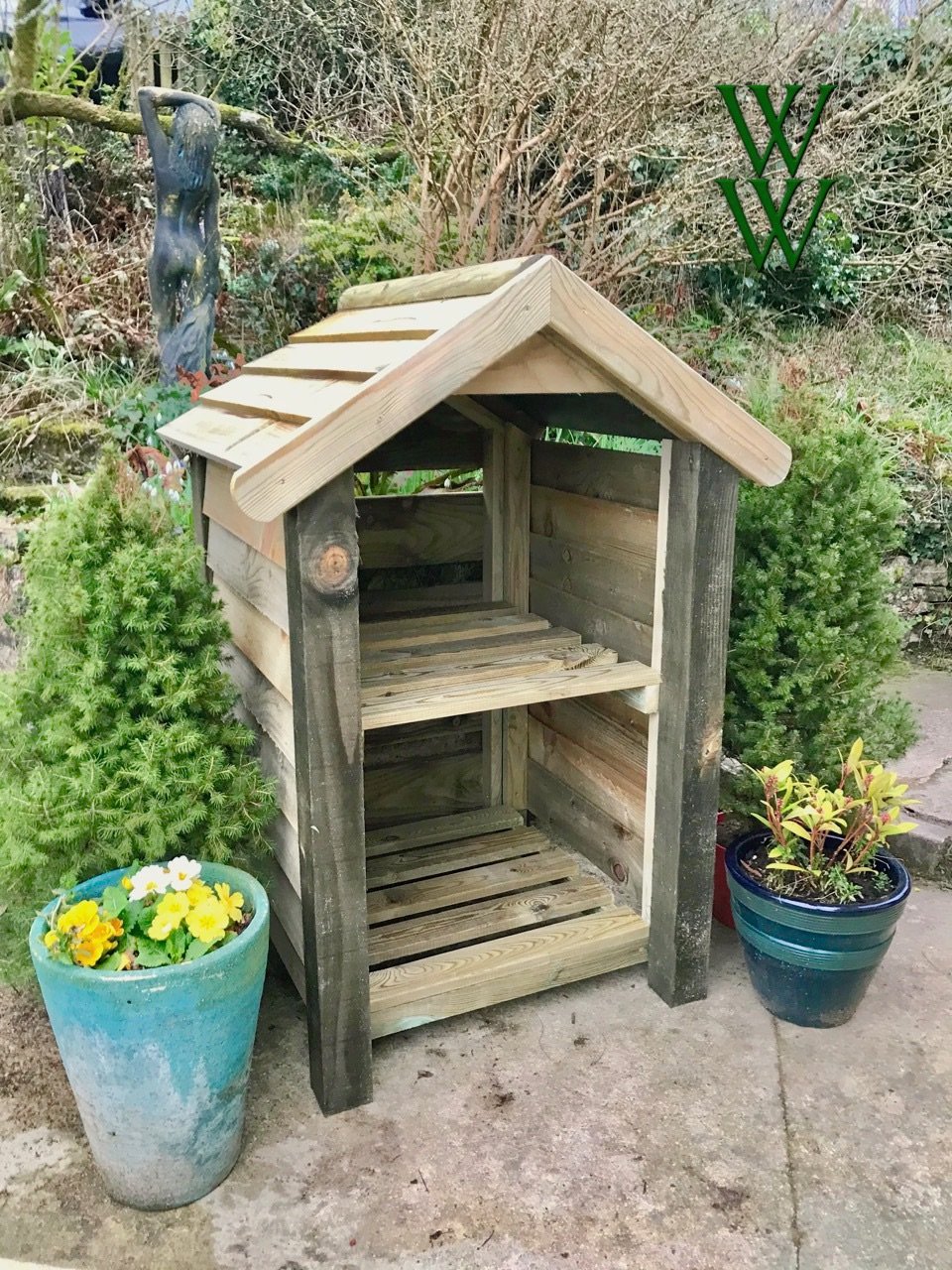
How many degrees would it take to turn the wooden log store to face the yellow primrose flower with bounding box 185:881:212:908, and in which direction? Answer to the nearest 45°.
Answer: approximately 90° to its right

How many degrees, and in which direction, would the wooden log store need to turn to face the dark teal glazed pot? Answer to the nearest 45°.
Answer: approximately 45° to its left

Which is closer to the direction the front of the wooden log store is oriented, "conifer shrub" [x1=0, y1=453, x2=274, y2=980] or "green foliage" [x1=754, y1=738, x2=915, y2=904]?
the green foliage

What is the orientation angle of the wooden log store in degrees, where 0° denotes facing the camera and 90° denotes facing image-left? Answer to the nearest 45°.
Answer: approximately 315°

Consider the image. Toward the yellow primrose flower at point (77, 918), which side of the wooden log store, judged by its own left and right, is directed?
right

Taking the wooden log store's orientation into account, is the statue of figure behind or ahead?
behind

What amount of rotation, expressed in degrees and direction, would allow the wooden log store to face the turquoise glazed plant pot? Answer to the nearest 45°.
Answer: approximately 90° to its right

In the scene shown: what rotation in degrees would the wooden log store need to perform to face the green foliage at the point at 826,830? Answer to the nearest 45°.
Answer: approximately 45° to its left

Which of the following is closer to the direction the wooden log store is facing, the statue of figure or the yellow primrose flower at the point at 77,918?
the yellow primrose flower

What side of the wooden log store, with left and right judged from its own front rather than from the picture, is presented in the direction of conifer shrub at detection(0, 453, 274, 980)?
right

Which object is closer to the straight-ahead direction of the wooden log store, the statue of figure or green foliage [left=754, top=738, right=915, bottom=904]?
the green foliage
